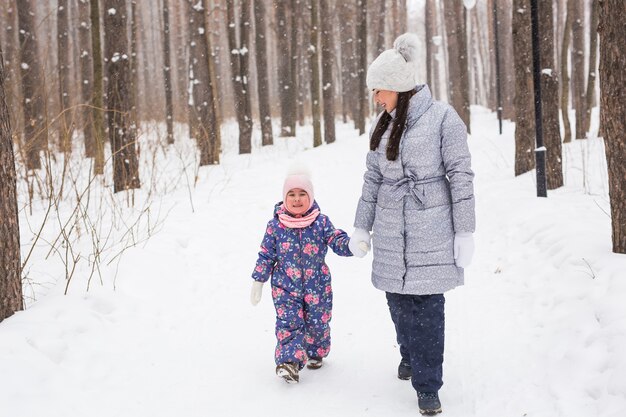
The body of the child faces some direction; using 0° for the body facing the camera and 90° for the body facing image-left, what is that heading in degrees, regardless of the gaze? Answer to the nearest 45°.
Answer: approximately 0°

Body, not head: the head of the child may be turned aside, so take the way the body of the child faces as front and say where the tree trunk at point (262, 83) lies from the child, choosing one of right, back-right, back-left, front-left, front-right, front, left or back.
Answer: back

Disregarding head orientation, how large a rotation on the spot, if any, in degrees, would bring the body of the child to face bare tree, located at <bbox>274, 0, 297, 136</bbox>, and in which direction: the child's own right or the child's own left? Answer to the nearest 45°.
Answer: approximately 180°

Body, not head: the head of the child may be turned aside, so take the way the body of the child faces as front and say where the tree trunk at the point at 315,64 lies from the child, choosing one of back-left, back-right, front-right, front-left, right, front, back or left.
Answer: back

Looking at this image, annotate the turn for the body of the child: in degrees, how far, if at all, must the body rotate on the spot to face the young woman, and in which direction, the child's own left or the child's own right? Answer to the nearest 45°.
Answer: approximately 45° to the child's own left

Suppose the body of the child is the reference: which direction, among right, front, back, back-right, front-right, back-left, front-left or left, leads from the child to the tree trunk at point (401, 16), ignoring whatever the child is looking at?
back

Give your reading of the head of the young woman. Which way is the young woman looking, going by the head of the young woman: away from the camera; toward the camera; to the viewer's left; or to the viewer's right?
to the viewer's left

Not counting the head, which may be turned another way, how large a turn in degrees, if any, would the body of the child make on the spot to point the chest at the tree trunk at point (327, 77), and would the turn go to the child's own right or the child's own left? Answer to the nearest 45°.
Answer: approximately 180°

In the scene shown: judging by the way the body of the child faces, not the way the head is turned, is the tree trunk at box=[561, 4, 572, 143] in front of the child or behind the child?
behind
